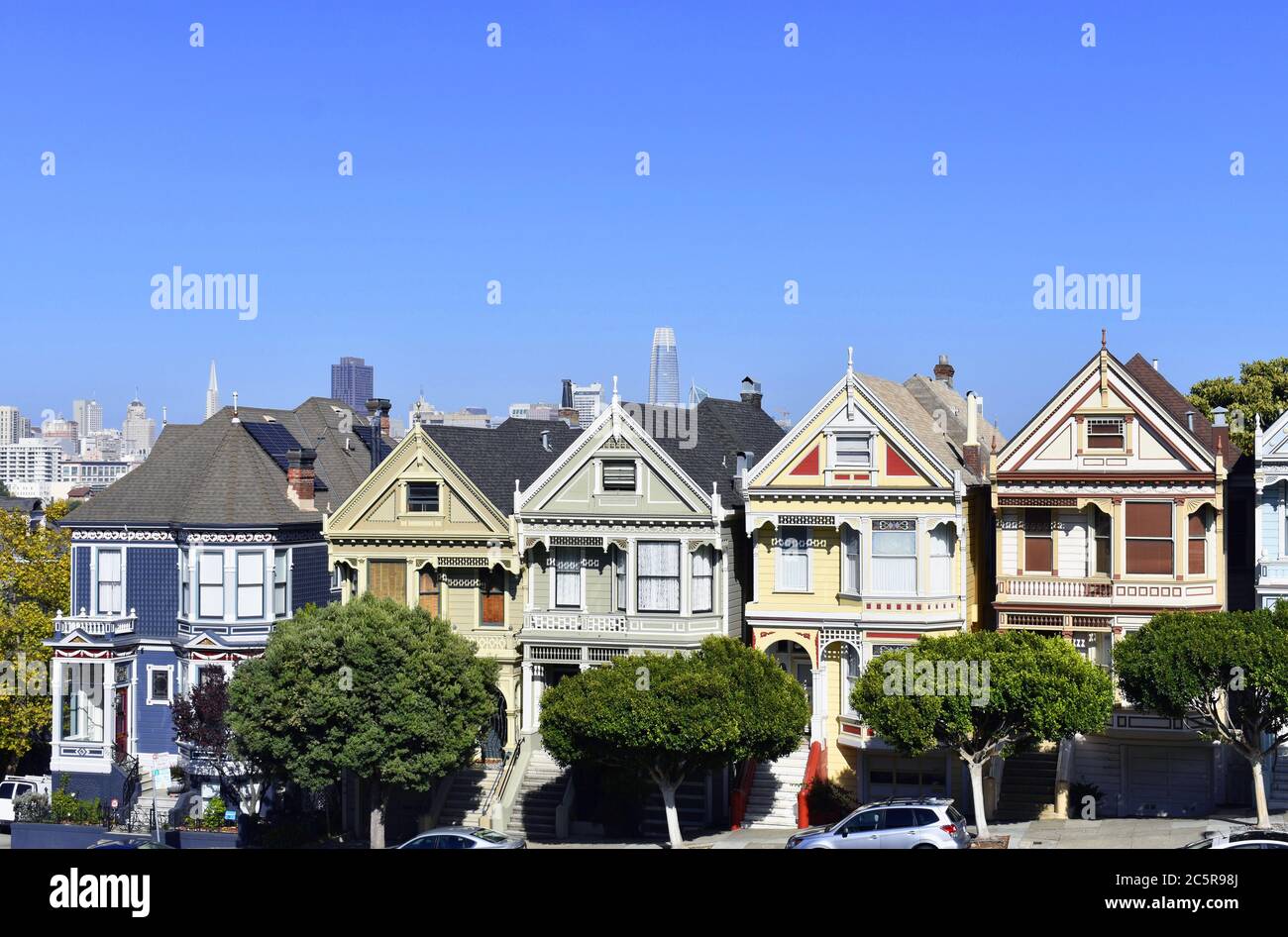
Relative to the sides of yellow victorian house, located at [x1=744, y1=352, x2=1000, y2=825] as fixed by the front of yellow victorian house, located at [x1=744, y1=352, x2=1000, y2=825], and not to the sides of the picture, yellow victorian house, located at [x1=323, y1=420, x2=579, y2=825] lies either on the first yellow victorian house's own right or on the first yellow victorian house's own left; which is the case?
on the first yellow victorian house's own right

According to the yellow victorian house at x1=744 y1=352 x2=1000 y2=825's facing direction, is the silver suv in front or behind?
in front

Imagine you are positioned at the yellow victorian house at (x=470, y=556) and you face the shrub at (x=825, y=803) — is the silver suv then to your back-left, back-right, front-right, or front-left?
front-right

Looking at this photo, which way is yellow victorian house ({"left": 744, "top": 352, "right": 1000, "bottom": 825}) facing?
toward the camera

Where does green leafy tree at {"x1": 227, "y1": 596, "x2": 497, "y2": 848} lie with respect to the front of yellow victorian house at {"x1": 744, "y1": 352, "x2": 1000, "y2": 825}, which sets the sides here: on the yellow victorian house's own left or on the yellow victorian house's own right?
on the yellow victorian house's own right

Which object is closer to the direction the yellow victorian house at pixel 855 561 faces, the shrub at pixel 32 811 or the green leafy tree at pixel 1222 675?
the green leafy tree

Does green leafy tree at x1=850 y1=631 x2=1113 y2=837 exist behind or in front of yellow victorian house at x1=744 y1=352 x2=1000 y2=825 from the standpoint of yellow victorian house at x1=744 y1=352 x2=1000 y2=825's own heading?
in front

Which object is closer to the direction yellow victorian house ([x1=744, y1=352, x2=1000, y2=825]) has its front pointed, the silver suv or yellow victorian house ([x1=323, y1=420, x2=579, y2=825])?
the silver suv

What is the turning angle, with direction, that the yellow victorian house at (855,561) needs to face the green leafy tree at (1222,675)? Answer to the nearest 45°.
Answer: approximately 45° to its left
